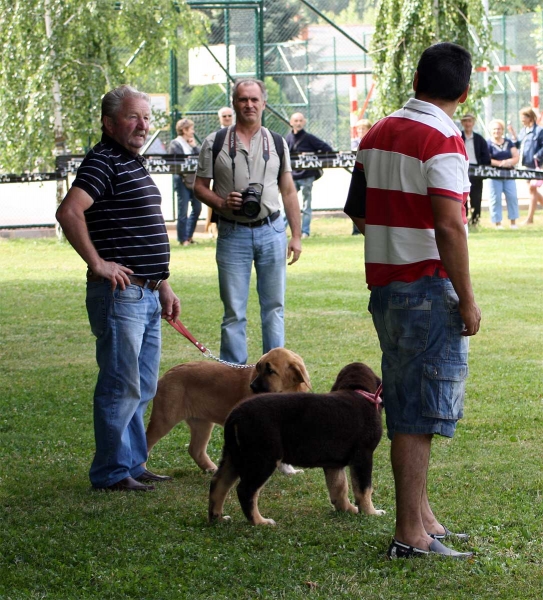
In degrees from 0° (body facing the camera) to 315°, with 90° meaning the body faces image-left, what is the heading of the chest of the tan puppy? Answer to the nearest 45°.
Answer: approximately 270°

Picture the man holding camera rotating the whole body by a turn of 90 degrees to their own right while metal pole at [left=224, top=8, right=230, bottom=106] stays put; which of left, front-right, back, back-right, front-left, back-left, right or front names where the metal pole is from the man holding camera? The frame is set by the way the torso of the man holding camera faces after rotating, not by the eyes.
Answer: right

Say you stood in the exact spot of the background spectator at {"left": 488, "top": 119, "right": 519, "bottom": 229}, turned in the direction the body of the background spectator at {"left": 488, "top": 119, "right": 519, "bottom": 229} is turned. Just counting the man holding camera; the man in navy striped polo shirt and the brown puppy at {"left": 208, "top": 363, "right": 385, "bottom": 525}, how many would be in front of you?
3

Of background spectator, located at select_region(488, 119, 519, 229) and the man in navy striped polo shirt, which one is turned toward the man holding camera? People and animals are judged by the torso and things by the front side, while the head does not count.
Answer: the background spectator

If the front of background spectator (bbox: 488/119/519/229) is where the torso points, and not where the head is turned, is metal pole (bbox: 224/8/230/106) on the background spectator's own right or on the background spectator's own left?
on the background spectator's own right

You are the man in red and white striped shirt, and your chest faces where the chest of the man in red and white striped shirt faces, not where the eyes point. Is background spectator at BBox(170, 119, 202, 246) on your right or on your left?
on your left

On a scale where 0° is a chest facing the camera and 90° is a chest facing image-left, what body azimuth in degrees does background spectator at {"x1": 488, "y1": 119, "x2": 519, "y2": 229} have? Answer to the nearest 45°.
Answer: approximately 0°

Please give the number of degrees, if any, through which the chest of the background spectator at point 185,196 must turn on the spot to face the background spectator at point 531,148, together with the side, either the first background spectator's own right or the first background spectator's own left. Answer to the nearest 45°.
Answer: approximately 45° to the first background spectator's own left

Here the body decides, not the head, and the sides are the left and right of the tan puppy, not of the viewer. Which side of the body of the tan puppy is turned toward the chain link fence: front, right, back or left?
left

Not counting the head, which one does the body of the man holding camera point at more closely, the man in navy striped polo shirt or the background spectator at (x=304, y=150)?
the man in navy striped polo shirt

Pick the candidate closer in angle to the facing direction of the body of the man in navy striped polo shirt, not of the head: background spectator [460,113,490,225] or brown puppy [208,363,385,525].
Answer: the brown puppy
